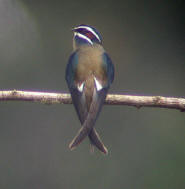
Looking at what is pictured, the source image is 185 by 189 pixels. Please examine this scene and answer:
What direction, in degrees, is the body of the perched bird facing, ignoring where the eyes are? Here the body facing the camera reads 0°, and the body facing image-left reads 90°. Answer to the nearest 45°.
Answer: approximately 180°
